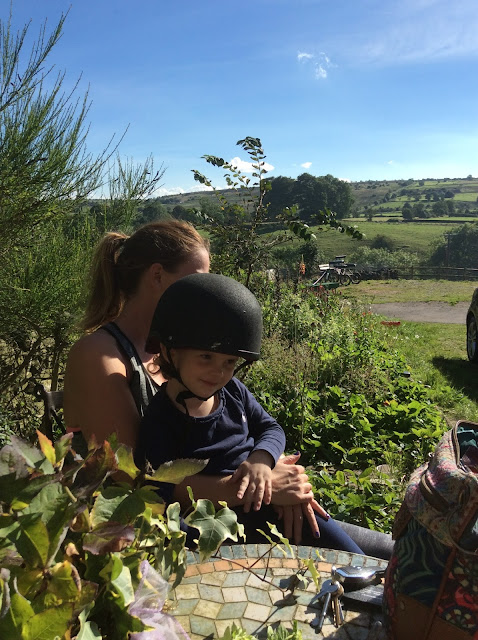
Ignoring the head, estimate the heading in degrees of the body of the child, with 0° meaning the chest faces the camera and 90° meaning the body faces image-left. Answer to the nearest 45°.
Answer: approximately 315°

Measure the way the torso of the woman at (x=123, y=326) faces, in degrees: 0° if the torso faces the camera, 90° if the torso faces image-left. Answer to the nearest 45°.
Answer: approximately 270°

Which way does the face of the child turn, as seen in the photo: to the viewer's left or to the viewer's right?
to the viewer's right

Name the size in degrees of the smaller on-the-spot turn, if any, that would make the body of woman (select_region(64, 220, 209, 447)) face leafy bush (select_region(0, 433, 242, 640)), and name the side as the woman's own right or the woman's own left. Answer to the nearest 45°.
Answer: approximately 90° to the woman's own right

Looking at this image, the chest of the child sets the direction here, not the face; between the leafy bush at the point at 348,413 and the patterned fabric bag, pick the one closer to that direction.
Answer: the patterned fabric bag
